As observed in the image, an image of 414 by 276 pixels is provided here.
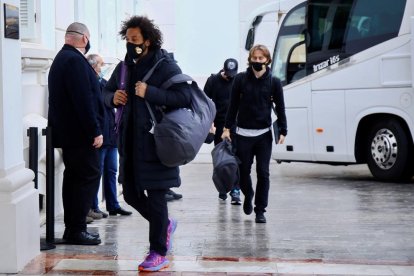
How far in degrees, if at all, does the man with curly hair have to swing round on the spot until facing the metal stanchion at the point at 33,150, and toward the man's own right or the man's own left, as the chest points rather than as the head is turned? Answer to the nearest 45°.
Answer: approximately 90° to the man's own right

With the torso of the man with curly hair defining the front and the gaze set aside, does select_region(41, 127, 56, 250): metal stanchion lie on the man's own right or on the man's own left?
on the man's own right

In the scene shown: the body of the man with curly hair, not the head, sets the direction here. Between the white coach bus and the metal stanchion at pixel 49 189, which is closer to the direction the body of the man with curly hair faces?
the metal stanchion

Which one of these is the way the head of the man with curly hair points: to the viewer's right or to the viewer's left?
to the viewer's left

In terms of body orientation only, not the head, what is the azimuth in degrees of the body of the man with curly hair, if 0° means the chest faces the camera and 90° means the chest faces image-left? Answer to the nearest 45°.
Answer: approximately 45°

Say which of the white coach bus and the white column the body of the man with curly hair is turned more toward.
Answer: the white column

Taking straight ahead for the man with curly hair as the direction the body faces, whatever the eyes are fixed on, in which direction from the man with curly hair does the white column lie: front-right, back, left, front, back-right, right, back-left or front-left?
front-right
